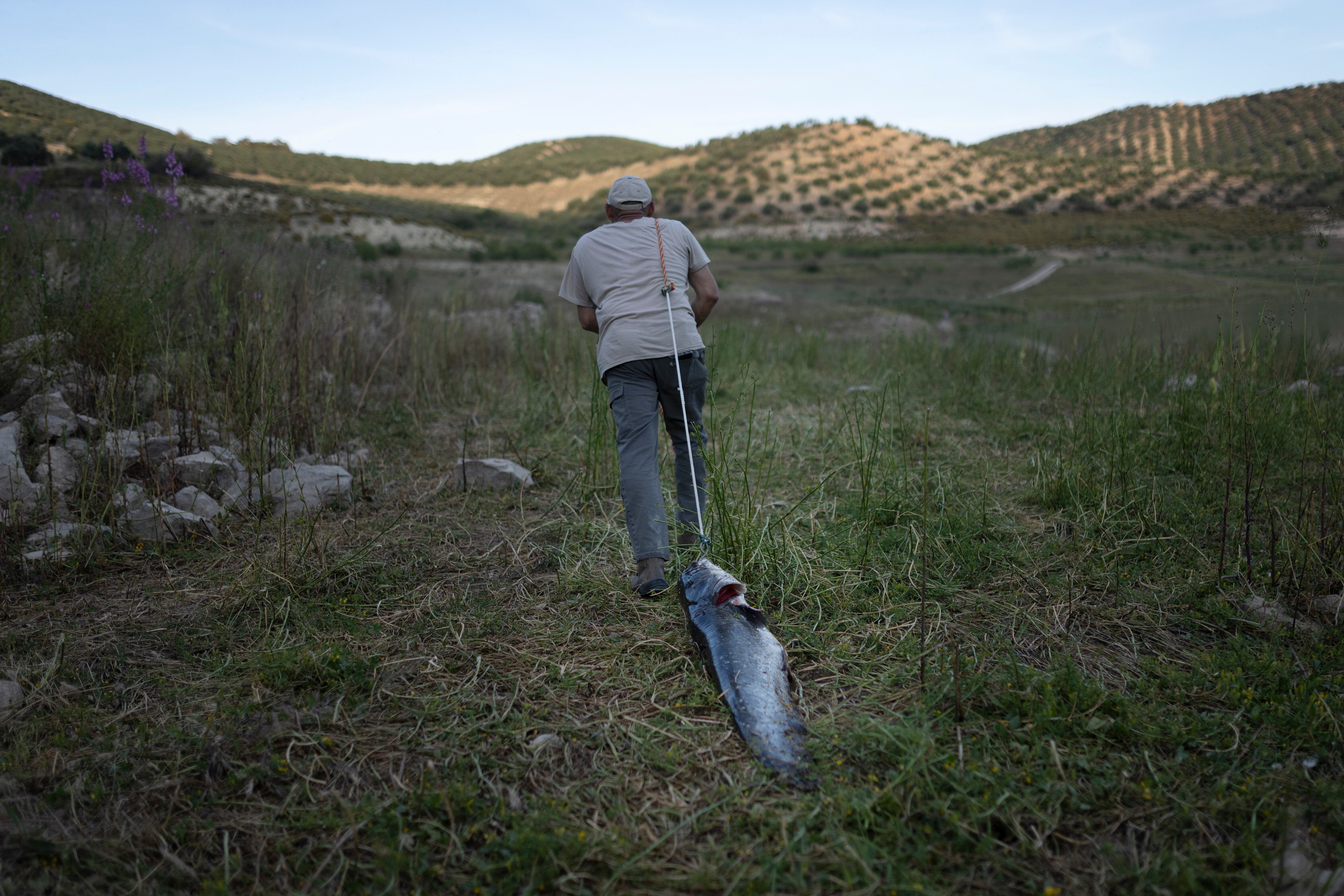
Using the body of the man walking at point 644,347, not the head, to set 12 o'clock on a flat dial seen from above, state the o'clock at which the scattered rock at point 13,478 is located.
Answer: The scattered rock is roughly at 9 o'clock from the man walking.

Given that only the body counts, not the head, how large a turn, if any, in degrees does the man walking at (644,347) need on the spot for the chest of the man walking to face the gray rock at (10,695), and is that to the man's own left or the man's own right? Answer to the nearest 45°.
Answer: approximately 135° to the man's own left

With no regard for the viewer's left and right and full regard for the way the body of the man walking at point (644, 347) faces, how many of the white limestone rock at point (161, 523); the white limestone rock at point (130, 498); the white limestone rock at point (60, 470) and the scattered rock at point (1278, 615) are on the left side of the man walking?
3

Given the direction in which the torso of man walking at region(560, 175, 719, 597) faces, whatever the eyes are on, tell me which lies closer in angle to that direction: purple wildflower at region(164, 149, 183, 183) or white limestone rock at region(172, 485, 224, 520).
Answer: the purple wildflower

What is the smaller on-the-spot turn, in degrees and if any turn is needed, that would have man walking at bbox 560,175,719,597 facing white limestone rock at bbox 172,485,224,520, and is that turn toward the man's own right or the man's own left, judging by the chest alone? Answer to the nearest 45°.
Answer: approximately 90° to the man's own left

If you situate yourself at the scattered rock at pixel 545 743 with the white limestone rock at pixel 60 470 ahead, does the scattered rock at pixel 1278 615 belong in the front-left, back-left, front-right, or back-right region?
back-right

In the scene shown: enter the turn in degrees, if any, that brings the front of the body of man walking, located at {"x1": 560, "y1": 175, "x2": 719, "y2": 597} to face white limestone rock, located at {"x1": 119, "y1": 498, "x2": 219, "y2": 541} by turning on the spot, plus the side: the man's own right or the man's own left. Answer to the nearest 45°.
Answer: approximately 90° to the man's own left

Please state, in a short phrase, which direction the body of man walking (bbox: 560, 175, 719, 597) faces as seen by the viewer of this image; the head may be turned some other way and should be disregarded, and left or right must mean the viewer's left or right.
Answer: facing away from the viewer

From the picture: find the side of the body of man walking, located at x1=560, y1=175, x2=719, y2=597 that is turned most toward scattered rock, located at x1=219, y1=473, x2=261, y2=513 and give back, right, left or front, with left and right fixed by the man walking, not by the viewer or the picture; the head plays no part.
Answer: left

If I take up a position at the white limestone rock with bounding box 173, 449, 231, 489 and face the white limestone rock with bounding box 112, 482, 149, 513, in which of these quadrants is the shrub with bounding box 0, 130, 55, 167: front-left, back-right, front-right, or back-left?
back-right

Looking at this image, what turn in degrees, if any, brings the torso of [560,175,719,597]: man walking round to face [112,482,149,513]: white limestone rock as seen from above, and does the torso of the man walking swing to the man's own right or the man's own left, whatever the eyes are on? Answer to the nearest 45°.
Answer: approximately 90° to the man's own left

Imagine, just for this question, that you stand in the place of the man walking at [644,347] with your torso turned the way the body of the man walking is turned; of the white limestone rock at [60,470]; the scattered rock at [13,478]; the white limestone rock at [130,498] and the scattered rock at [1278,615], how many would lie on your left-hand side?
3

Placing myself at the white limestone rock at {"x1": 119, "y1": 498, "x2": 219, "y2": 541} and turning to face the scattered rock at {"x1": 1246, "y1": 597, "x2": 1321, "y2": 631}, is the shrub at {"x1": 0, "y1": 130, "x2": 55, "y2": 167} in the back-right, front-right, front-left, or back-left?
back-left
